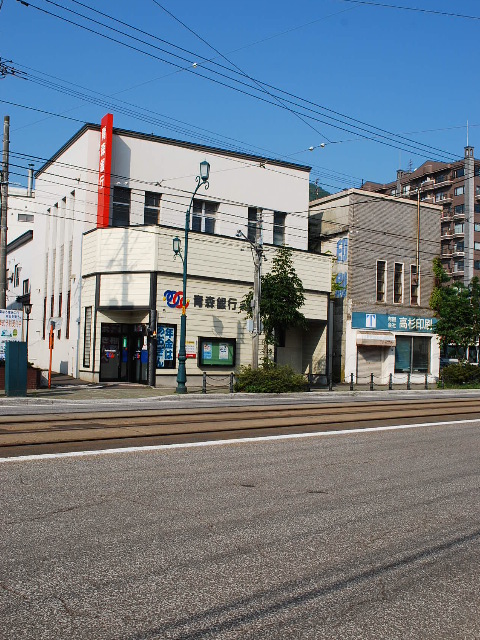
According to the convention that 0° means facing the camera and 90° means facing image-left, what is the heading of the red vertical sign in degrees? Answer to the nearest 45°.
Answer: approximately 45°

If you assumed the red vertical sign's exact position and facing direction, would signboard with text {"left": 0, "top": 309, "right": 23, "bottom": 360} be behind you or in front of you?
in front

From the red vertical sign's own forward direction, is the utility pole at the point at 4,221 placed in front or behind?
in front

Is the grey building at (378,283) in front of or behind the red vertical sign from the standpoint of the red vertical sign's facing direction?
behind

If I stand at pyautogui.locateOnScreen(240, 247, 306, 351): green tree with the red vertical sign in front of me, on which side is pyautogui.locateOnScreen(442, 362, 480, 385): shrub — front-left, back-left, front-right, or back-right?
back-right

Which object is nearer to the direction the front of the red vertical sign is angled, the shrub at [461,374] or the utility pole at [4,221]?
the utility pole

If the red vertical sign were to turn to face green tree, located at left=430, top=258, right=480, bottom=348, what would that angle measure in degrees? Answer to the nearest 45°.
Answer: approximately 135° to its left
